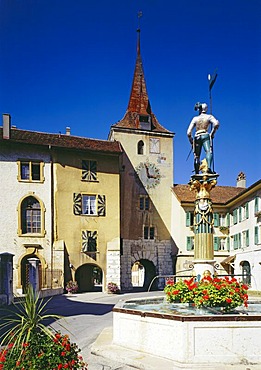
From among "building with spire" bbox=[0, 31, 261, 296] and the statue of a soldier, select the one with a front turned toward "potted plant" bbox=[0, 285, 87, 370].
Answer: the building with spire

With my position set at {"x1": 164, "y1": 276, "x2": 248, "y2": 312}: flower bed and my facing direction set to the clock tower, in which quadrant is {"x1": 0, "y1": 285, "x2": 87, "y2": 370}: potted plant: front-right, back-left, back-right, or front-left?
back-left
